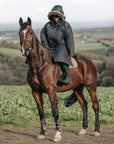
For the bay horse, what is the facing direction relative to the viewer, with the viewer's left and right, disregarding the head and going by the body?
facing the viewer and to the left of the viewer

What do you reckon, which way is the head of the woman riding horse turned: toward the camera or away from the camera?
toward the camera
